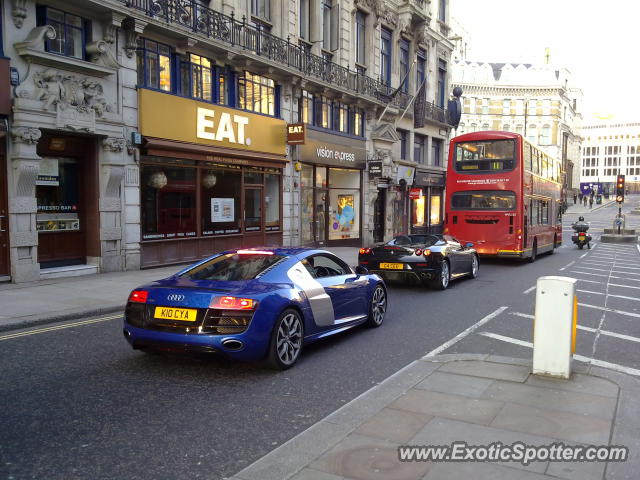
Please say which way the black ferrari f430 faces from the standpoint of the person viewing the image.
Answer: facing away from the viewer and to the right of the viewer

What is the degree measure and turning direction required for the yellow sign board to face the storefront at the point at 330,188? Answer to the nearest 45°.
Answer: approximately 90° to its left

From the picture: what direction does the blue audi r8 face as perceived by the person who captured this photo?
facing away from the viewer and to the right of the viewer

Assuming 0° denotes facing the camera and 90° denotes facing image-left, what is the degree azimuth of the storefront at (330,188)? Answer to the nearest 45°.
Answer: approximately 315°

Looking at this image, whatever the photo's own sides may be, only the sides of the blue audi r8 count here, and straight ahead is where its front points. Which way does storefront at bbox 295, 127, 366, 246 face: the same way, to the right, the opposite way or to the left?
to the right

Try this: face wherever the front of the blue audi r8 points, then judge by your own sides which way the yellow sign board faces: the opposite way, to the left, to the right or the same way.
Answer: to the right

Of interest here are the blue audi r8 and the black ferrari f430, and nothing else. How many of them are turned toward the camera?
0

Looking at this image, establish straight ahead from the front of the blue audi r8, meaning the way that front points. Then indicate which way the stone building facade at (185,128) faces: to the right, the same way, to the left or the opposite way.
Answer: to the right

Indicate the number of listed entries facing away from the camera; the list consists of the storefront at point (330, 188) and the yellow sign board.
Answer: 0

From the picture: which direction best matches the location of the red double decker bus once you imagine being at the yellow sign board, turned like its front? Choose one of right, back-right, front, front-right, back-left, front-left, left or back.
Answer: front-left

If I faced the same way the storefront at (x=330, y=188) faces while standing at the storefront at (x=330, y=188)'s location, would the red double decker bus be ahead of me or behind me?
ahead

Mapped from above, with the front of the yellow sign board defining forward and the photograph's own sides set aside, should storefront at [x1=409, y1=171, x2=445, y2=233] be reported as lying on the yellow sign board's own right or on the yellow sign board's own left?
on the yellow sign board's own left

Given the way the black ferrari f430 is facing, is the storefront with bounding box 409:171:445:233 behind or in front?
in front

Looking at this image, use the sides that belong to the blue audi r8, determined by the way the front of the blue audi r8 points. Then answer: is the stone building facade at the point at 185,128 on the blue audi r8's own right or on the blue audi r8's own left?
on the blue audi r8's own left
